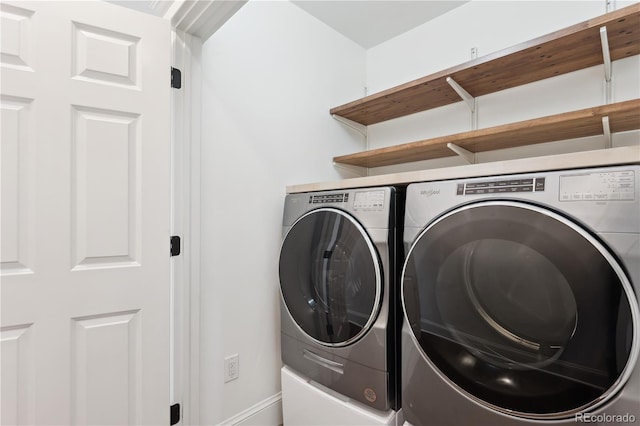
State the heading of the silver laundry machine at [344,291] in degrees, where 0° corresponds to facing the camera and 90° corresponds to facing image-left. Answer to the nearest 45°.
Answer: approximately 45°

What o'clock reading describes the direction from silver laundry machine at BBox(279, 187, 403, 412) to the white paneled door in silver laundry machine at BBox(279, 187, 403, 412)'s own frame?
The white paneled door is roughly at 1 o'clock from the silver laundry machine.
